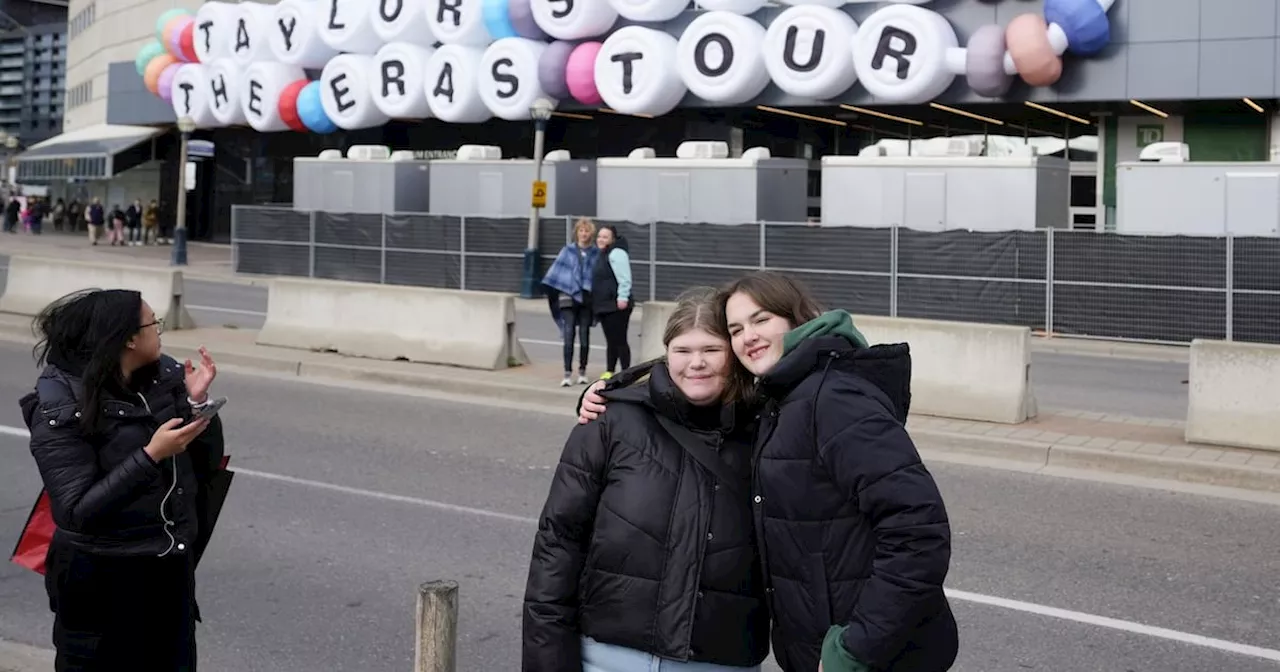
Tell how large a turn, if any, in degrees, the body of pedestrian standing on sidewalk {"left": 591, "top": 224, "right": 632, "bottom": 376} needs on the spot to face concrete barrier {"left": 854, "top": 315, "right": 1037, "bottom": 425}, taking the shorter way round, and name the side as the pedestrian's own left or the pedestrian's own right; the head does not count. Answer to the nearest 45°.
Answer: approximately 90° to the pedestrian's own left

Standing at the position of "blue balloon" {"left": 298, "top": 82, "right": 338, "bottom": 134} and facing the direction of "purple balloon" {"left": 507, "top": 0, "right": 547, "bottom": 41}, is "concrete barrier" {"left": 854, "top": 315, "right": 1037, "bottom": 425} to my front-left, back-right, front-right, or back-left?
front-right

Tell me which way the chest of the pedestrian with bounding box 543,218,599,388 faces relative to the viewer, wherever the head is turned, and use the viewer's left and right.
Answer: facing the viewer

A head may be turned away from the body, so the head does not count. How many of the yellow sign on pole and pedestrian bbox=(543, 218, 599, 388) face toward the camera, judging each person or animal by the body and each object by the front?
2

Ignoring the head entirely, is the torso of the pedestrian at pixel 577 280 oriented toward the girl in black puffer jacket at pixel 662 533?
yes

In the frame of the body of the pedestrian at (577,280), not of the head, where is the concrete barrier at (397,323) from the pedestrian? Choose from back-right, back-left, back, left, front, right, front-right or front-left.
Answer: back-right

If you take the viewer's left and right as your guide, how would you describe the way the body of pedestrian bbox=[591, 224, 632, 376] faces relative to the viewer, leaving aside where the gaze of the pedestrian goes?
facing the viewer and to the left of the viewer

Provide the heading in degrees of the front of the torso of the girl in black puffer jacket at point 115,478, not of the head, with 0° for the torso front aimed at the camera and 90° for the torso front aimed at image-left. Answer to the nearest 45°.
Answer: approximately 315°

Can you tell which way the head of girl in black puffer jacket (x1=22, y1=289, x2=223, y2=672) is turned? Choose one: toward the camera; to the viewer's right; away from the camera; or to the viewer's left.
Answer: to the viewer's right

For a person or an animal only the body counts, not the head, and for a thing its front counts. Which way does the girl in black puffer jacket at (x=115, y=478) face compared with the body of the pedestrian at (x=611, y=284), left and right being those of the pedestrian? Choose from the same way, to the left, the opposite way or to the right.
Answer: to the left
